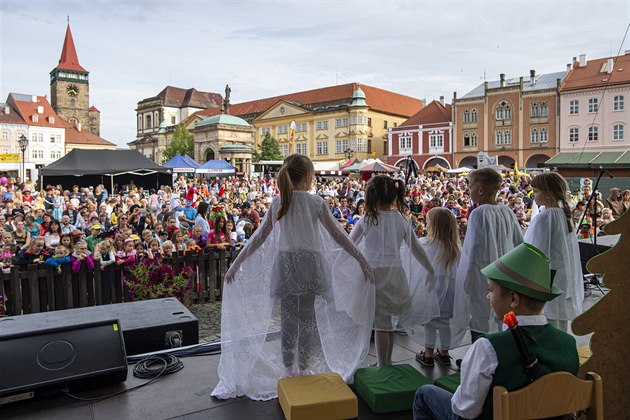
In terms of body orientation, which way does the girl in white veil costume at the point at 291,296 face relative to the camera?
away from the camera

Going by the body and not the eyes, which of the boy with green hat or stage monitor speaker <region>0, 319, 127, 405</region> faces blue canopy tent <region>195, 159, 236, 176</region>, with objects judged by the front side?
the boy with green hat

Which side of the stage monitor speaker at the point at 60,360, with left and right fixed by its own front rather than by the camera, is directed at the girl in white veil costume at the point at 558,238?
left

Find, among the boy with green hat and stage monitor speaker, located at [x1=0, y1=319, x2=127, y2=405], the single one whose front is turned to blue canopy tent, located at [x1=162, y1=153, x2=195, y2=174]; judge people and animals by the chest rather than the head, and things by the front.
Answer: the boy with green hat

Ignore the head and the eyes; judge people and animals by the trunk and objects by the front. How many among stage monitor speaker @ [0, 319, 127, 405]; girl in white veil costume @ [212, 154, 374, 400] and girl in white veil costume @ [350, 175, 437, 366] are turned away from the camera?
2

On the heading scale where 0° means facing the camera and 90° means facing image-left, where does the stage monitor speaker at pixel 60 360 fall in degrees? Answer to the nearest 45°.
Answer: approximately 0°

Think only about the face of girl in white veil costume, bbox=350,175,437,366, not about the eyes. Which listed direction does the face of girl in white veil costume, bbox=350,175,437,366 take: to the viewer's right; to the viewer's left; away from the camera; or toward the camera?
away from the camera

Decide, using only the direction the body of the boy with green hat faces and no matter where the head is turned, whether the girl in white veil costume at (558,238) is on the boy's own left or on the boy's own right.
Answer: on the boy's own right

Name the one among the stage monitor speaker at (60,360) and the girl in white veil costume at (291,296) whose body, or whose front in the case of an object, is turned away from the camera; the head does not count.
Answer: the girl in white veil costume

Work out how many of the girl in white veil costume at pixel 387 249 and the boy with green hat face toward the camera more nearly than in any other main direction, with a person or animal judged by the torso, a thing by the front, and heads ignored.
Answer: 0

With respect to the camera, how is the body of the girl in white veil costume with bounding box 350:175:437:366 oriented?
away from the camera

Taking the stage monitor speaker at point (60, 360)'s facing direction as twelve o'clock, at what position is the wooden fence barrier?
The wooden fence barrier is roughly at 6 o'clock from the stage monitor speaker.

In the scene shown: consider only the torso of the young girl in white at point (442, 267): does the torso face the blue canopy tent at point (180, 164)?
yes

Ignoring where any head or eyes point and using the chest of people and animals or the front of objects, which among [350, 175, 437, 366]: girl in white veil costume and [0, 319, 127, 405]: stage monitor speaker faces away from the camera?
the girl in white veil costume
